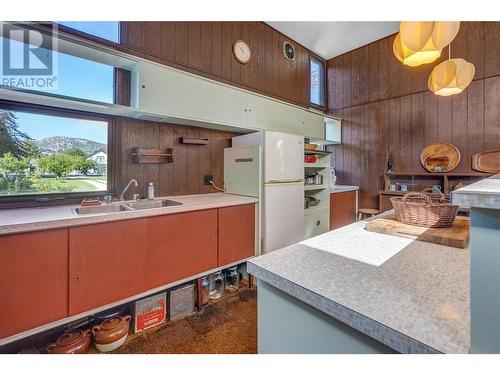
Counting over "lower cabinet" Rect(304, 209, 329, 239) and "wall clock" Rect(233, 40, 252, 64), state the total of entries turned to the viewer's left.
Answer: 0

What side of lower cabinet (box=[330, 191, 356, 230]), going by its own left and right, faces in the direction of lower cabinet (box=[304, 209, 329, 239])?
right

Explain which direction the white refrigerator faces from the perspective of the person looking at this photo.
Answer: facing the viewer and to the right of the viewer

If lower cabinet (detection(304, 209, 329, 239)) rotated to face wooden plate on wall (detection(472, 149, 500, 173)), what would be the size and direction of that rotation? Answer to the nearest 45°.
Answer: approximately 45° to its left

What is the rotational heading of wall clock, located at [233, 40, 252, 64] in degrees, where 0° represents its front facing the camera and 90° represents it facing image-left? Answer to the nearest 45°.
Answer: approximately 315°

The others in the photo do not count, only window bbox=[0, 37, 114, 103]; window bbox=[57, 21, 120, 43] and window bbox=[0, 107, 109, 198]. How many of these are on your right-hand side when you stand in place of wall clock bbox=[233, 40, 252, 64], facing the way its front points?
3

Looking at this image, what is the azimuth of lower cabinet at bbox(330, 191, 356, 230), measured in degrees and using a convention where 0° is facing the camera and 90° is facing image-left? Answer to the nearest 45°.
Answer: approximately 315°

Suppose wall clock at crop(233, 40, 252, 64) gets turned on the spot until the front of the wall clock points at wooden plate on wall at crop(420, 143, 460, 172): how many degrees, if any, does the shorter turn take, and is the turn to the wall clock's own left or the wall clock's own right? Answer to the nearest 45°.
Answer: approximately 45° to the wall clock's own left

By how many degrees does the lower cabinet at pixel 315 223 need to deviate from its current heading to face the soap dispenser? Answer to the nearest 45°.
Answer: approximately 90° to its right

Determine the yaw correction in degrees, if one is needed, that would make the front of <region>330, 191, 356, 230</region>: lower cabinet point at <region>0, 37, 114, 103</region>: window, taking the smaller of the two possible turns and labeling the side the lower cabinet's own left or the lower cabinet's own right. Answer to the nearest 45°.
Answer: approximately 90° to the lower cabinet's own right

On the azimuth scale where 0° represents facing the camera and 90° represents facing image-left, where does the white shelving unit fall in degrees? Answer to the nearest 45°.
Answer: approximately 315°

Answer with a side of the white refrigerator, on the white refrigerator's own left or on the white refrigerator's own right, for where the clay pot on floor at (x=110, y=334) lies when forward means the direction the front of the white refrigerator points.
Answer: on the white refrigerator's own right
